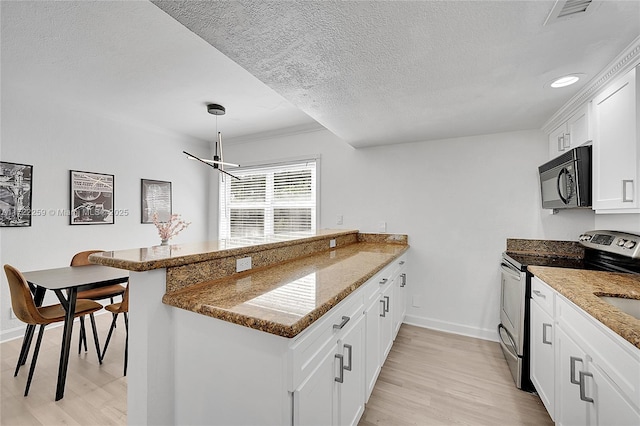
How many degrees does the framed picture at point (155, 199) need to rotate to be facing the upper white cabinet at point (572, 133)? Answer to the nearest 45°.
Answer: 0° — it already faces it

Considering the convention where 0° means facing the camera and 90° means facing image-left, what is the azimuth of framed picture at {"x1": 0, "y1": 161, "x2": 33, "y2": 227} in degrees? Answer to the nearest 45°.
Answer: approximately 315°

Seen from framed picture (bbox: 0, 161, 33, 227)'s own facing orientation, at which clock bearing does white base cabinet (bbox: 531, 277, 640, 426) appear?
The white base cabinet is roughly at 1 o'clock from the framed picture.

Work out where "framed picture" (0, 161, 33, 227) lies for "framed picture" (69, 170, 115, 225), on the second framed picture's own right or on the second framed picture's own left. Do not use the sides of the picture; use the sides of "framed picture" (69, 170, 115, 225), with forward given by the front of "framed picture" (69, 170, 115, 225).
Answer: on the second framed picture's own right

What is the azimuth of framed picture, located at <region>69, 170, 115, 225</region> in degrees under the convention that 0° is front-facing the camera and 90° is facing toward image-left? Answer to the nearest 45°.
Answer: approximately 315°

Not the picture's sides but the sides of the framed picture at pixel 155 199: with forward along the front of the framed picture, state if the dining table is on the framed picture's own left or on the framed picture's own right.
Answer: on the framed picture's own right
